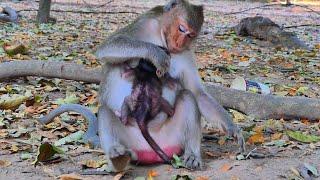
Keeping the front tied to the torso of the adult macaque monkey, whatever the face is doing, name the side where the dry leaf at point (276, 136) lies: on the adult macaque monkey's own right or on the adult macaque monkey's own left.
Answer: on the adult macaque monkey's own left

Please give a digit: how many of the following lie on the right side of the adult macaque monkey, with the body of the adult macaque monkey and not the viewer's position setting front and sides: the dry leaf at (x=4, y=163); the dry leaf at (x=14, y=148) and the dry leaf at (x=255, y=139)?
2

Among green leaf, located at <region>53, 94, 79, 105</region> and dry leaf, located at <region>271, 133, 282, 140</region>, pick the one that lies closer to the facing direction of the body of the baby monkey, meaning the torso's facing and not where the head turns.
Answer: the green leaf

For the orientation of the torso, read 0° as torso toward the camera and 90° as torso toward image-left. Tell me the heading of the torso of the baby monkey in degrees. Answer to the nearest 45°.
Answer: approximately 180°

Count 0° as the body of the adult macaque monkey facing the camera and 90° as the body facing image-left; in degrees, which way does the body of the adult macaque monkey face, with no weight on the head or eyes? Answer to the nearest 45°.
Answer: approximately 0°

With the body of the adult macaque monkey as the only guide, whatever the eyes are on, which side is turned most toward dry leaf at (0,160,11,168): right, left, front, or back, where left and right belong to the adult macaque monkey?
right

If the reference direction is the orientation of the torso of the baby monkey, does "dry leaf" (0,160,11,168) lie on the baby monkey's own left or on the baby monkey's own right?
on the baby monkey's own left

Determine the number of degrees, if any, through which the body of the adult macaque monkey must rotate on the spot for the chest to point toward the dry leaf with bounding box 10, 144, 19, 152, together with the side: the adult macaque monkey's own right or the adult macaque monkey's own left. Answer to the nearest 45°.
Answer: approximately 90° to the adult macaque monkey's own right

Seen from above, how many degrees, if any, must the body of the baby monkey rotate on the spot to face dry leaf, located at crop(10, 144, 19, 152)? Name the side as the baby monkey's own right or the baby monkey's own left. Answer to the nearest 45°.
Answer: approximately 90° to the baby monkey's own left
